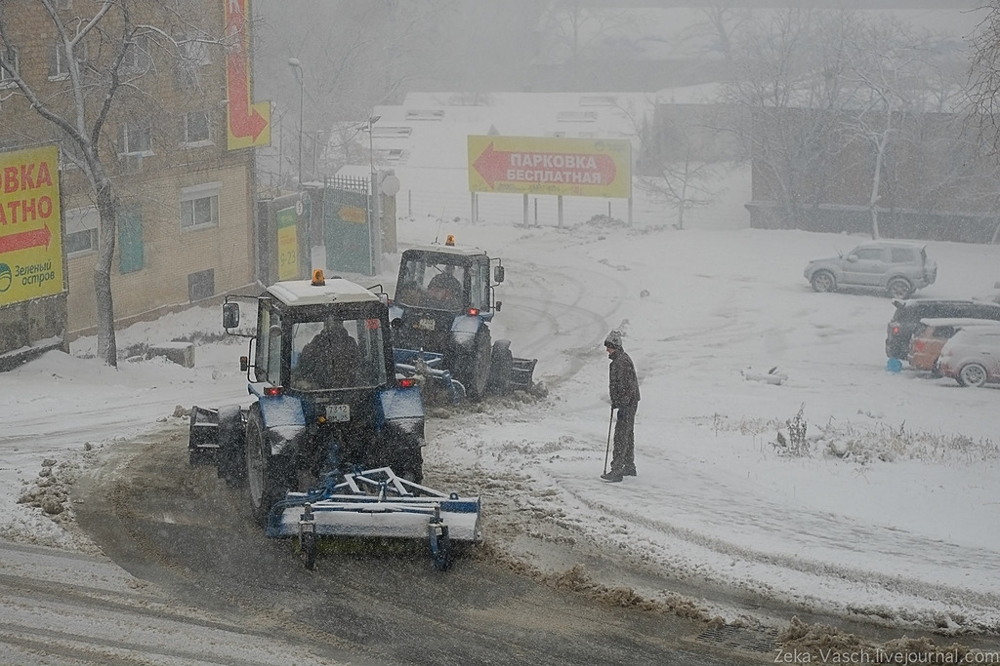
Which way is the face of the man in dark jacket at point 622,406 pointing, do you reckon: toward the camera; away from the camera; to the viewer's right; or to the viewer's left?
to the viewer's left

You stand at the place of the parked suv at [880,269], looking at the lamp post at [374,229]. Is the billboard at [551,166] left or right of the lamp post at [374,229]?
right

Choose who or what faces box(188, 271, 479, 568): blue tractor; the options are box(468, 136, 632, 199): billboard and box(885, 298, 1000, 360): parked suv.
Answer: the billboard

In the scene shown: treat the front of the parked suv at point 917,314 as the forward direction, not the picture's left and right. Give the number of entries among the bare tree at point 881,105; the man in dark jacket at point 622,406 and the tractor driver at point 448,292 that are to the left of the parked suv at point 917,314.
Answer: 1

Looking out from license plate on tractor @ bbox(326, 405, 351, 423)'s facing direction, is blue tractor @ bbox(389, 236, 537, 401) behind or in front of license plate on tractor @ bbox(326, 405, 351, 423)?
behind

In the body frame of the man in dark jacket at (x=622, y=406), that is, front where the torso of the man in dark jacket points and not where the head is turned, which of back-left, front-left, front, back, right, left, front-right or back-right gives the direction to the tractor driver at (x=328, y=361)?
front-left

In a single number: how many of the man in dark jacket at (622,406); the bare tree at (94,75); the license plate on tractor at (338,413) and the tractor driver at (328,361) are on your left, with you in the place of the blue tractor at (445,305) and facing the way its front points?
1

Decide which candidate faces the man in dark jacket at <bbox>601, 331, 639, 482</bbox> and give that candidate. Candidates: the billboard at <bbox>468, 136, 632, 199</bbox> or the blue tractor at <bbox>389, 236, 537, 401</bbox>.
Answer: the billboard

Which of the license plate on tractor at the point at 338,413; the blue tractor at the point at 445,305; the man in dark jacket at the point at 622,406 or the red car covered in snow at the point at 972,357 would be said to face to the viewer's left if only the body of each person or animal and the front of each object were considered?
the man in dark jacket

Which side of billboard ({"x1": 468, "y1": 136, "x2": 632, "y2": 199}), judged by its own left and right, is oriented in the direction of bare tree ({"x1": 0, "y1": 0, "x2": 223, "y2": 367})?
front

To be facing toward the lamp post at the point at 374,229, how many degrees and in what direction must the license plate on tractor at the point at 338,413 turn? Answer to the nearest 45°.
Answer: approximately 180°

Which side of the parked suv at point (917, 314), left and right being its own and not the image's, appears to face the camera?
right

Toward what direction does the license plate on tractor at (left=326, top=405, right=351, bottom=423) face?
toward the camera
